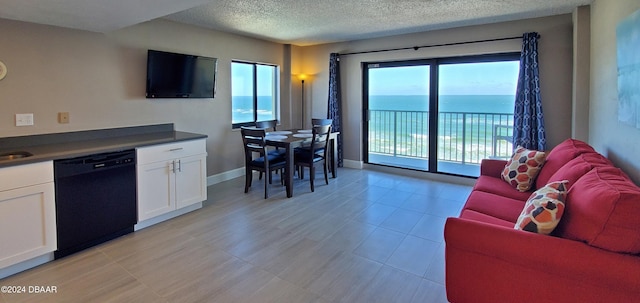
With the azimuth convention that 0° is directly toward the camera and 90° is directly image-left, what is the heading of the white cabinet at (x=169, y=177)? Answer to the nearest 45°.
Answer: approximately 315°

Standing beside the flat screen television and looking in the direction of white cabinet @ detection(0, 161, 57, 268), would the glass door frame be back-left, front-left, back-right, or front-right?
back-left

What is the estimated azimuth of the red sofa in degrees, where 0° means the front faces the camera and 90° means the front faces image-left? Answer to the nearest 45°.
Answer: approximately 90°

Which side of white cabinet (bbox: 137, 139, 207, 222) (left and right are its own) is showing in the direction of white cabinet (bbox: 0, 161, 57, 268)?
right

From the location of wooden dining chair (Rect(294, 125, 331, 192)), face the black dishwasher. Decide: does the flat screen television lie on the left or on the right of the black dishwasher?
right

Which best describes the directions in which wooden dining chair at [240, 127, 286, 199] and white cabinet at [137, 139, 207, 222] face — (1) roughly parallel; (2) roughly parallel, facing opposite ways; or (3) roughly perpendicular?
roughly perpendicular
